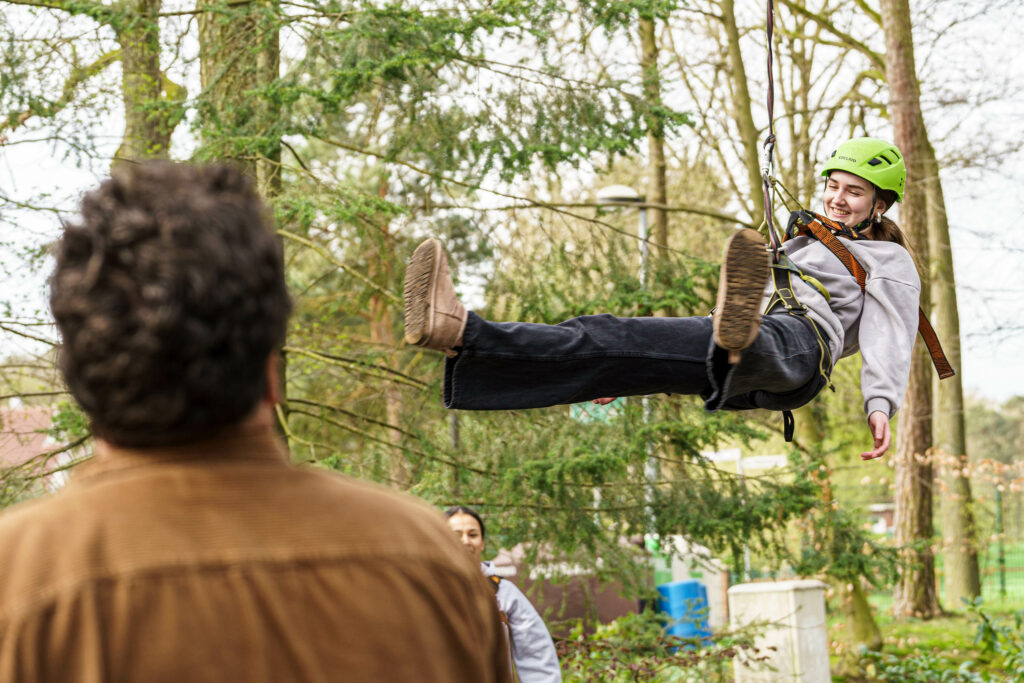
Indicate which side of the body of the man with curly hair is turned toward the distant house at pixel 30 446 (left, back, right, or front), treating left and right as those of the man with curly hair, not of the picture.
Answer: front

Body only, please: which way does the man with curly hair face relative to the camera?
away from the camera

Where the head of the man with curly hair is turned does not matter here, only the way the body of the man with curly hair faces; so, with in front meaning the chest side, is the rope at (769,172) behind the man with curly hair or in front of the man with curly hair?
in front

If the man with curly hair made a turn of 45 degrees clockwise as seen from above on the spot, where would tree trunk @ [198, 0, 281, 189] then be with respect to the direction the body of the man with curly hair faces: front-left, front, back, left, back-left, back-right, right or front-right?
front-left

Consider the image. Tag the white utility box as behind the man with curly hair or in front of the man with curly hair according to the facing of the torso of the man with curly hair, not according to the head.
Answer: in front

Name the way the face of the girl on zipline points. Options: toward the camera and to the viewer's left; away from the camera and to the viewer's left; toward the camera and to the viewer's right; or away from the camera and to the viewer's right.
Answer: toward the camera and to the viewer's left

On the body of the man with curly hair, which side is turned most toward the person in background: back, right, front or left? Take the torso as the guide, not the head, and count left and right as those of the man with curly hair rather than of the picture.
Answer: front

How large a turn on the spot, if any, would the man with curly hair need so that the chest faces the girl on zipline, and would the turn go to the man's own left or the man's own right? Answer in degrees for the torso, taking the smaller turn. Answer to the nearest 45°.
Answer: approximately 45° to the man's own right

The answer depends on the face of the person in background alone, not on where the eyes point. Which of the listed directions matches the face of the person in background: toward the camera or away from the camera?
toward the camera
